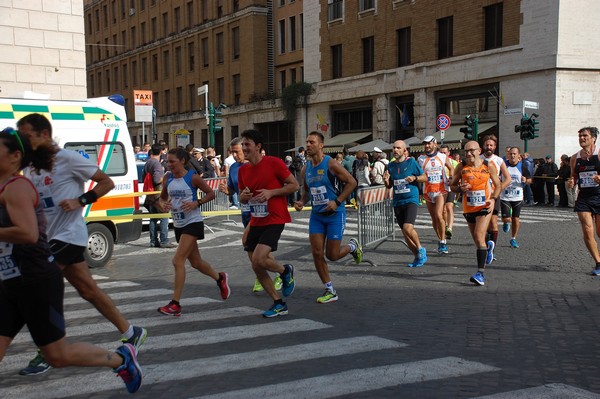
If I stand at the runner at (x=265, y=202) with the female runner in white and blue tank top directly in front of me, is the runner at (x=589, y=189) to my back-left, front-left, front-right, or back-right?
back-right

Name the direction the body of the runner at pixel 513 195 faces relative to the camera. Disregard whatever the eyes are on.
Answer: toward the camera

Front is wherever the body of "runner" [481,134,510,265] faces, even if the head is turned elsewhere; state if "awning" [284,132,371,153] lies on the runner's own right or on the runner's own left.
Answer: on the runner's own right

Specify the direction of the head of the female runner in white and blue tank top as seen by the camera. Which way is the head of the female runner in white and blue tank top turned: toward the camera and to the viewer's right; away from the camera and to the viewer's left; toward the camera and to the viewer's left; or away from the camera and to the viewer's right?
toward the camera and to the viewer's left

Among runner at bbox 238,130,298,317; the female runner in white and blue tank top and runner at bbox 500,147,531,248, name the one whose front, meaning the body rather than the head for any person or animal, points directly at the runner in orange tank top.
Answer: runner at bbox 500,147,531,248

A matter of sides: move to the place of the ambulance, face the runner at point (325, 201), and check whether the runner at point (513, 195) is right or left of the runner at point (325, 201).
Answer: left

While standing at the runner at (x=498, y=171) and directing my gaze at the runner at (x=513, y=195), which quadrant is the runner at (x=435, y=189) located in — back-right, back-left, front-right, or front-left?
front-left

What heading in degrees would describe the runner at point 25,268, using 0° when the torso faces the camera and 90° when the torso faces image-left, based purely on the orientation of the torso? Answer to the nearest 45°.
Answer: approximately 90°

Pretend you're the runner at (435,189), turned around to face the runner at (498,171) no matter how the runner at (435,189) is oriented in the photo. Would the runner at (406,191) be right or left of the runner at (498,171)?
right

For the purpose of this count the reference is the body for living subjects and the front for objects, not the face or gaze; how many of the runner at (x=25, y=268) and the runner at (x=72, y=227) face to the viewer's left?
2

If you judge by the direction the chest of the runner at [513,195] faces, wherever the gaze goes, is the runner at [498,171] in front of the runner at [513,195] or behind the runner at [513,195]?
in front

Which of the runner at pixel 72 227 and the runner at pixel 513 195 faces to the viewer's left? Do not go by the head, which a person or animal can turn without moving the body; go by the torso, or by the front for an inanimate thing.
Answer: the runner at pixel 72 227

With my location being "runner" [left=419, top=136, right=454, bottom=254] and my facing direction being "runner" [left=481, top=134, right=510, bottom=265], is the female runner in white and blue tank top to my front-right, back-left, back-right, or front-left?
front-right

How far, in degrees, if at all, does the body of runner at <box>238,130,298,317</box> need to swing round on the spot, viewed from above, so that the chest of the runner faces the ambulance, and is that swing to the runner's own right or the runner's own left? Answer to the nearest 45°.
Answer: approximately 90° to the runner's own right

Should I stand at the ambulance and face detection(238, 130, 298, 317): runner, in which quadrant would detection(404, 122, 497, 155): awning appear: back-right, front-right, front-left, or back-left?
back-left
